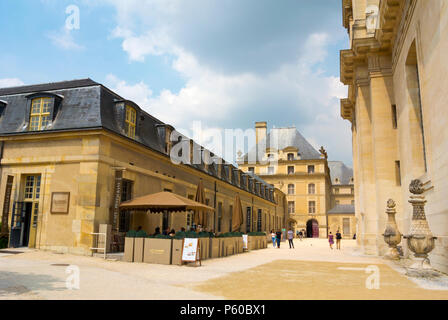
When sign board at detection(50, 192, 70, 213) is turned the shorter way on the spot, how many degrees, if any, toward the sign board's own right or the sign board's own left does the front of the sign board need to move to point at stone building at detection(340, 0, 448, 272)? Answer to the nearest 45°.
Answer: approximately 90° to the sign board's own left

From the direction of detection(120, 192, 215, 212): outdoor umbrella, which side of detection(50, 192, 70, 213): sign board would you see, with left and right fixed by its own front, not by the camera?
left

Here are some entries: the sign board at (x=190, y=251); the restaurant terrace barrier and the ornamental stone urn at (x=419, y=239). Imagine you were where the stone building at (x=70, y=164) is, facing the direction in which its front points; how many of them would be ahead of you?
3

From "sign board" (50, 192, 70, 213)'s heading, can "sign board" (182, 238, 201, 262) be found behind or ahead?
ahead

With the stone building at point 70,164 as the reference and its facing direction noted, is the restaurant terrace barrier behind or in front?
in front

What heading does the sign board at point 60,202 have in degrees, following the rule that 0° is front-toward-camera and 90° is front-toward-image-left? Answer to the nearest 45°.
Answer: approximately 0°

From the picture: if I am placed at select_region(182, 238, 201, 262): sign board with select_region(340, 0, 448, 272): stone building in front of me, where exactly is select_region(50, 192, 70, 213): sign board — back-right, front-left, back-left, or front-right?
back-left
